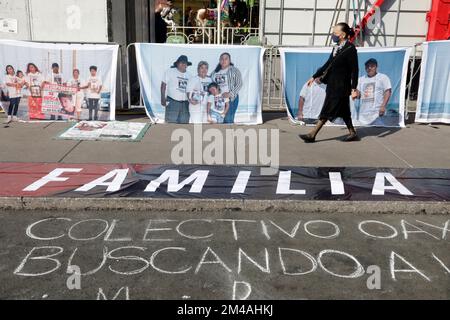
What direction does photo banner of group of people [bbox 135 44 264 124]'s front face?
toward the camera

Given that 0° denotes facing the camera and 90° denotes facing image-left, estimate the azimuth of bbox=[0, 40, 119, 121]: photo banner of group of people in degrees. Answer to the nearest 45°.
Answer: approximately 0°

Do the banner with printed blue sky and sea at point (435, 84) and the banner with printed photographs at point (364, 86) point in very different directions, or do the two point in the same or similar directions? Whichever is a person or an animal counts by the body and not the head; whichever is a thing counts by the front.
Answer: same or similar directions

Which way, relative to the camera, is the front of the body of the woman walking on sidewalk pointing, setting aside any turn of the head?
to the viewer's left

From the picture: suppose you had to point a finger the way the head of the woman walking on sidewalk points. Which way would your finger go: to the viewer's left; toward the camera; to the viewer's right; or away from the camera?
to the viewer's left

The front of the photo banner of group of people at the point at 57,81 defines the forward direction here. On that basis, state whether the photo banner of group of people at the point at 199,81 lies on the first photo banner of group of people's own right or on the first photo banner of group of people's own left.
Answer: on the first photo banner of group of people's own left

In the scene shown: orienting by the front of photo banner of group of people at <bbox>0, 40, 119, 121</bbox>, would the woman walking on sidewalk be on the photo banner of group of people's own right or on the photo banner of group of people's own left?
on the photo banner of group of people's own left

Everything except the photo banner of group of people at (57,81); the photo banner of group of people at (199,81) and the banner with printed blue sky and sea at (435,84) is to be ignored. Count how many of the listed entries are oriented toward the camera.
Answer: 3

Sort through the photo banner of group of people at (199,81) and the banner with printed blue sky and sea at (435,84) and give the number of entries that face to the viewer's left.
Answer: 0

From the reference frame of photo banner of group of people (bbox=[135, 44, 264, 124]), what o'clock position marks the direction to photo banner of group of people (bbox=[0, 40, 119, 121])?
photo banner of group of people (bbox=[0, 40, 119, 121]) is roughly at 3 o'clock from photo banner of group of people (bbox=[135, 44, 264, 124]).

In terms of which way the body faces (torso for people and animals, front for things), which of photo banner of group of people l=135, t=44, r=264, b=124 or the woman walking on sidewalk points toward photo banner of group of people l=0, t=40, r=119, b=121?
the woman walking on sidewalk

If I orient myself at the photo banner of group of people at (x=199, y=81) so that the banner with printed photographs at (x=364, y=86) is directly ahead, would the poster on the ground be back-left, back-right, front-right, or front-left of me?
back-right

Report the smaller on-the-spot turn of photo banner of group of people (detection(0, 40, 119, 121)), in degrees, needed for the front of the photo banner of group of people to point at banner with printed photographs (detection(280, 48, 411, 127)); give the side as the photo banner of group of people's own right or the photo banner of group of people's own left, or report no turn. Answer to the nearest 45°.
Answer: approximately 90° to the photo banner of group of people's own left

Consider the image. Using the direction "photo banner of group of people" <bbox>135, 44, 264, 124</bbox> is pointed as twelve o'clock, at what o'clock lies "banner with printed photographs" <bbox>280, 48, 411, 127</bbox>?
The banner with printed photographs is roughly at 9 o'clock from the photo banner of group of people.

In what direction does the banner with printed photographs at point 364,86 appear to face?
toward the camera

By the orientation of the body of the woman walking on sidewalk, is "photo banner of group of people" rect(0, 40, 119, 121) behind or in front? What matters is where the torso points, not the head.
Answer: in front
